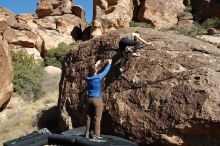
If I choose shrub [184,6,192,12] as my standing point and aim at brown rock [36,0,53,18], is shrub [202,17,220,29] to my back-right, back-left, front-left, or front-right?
back-left

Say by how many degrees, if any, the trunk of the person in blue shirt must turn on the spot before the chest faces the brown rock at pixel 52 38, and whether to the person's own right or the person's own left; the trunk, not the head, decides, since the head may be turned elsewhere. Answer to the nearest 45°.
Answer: approximately 45° to the person's own left

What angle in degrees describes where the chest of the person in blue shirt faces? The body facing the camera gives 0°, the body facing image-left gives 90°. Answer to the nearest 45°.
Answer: approximately 225°

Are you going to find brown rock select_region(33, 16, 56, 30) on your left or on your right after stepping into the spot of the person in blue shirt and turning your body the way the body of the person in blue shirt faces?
on your left

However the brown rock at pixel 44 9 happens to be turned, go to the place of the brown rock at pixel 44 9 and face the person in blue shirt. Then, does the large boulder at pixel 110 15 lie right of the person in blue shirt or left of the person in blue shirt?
left

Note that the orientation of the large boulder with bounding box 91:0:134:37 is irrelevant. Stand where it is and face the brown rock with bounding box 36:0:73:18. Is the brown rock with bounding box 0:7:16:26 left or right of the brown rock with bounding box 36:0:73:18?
left
